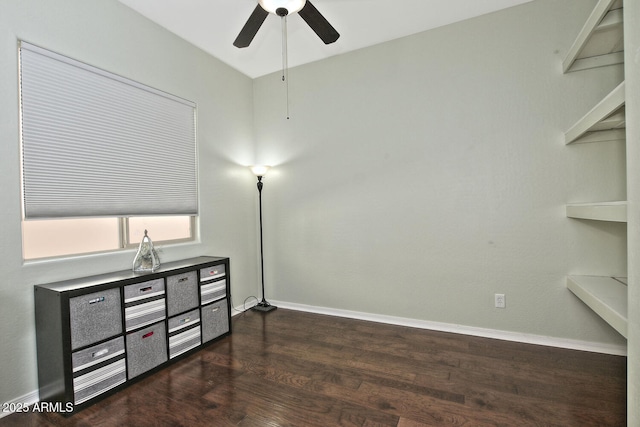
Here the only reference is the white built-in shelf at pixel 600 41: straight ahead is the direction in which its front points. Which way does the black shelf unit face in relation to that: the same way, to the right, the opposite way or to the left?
the opposite way

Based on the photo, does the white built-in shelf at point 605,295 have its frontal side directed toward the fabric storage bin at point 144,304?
yes

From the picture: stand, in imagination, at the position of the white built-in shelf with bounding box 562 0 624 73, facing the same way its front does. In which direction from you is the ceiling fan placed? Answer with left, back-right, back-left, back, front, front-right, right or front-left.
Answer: front

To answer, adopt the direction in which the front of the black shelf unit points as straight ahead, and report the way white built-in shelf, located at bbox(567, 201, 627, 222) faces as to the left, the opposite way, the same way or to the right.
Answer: the opposite way

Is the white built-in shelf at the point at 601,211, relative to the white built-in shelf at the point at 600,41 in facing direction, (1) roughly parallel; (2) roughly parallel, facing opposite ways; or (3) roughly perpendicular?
roughly parallel

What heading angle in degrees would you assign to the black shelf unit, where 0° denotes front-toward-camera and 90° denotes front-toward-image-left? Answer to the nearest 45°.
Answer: approximately 315°

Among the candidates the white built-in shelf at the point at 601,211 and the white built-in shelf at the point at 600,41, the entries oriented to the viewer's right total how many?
0

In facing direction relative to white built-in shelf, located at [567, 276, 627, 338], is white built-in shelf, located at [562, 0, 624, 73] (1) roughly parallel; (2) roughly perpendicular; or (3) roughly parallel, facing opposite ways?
roughly parallel

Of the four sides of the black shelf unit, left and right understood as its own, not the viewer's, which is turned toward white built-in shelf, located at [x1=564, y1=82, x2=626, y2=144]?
front

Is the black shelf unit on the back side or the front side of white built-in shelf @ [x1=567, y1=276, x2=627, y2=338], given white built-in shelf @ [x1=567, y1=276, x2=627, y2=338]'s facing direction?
on the front side

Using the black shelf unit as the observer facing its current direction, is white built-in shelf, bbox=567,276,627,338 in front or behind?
in front

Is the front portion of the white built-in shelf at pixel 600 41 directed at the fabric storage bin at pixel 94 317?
yes

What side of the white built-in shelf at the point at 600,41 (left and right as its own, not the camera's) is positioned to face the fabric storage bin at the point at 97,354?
front

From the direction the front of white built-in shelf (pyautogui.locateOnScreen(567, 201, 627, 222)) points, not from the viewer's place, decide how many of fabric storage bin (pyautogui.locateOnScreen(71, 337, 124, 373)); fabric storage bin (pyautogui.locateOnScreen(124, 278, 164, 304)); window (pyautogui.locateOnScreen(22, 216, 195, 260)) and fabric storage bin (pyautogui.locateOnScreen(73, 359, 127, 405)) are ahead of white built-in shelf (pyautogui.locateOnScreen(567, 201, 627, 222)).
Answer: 4

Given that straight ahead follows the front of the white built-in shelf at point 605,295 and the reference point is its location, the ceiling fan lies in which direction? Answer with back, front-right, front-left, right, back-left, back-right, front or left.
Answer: front
